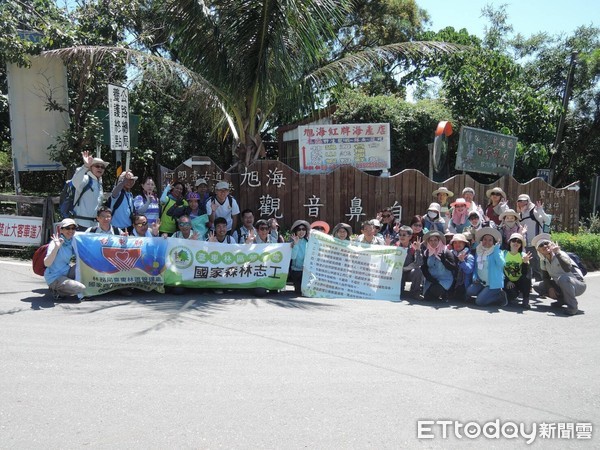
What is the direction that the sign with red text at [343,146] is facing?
toward the camera

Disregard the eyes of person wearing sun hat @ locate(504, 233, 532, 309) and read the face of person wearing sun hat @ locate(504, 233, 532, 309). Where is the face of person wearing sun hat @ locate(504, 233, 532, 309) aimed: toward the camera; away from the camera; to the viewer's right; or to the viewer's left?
toward the camera

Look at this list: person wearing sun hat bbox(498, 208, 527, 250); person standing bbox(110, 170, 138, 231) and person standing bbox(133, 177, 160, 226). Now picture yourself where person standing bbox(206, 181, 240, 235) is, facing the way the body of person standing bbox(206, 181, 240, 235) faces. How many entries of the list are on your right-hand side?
2

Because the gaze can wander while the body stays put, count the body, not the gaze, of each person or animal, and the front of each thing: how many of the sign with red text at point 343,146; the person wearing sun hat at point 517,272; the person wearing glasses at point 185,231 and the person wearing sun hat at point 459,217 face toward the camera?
4

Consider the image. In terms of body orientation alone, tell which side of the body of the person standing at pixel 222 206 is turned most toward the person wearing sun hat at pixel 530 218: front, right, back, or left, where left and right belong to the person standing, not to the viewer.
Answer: left

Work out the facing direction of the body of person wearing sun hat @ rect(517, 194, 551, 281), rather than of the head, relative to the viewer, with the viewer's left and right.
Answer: facing the viewer and to the left of the viewer

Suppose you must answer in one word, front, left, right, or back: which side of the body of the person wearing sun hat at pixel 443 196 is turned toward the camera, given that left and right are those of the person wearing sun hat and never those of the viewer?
front

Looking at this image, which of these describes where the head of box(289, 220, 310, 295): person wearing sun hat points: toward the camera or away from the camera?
toward the camera

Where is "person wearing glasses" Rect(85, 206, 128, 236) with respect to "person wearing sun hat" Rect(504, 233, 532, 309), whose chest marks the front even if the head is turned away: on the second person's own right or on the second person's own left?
on the second person's own right

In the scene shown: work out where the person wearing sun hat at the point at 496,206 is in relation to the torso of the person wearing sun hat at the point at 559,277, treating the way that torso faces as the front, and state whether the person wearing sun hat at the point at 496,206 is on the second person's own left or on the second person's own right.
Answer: on the second person's own right

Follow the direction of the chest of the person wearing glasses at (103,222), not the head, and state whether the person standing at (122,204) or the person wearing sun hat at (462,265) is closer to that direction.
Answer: the person wearing sun hat

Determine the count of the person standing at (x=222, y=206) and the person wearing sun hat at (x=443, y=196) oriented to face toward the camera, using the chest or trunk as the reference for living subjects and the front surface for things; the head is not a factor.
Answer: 2

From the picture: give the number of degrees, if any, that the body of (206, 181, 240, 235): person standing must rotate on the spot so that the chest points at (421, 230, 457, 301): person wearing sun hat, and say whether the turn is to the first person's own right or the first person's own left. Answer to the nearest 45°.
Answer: approximately 45° to the first person's own left

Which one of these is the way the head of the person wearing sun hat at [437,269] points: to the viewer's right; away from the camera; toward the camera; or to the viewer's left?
toward the camera

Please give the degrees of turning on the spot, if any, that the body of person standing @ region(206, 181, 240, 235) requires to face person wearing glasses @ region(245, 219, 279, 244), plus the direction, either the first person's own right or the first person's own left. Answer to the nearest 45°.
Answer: approximately 45° to the first person's own left

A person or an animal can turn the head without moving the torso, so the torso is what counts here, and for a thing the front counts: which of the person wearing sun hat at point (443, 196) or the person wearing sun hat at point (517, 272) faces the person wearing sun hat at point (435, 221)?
the person wearing sun hat at point (443, 196)

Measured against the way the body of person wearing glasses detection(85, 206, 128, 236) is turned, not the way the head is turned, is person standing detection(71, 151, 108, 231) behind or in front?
behind
